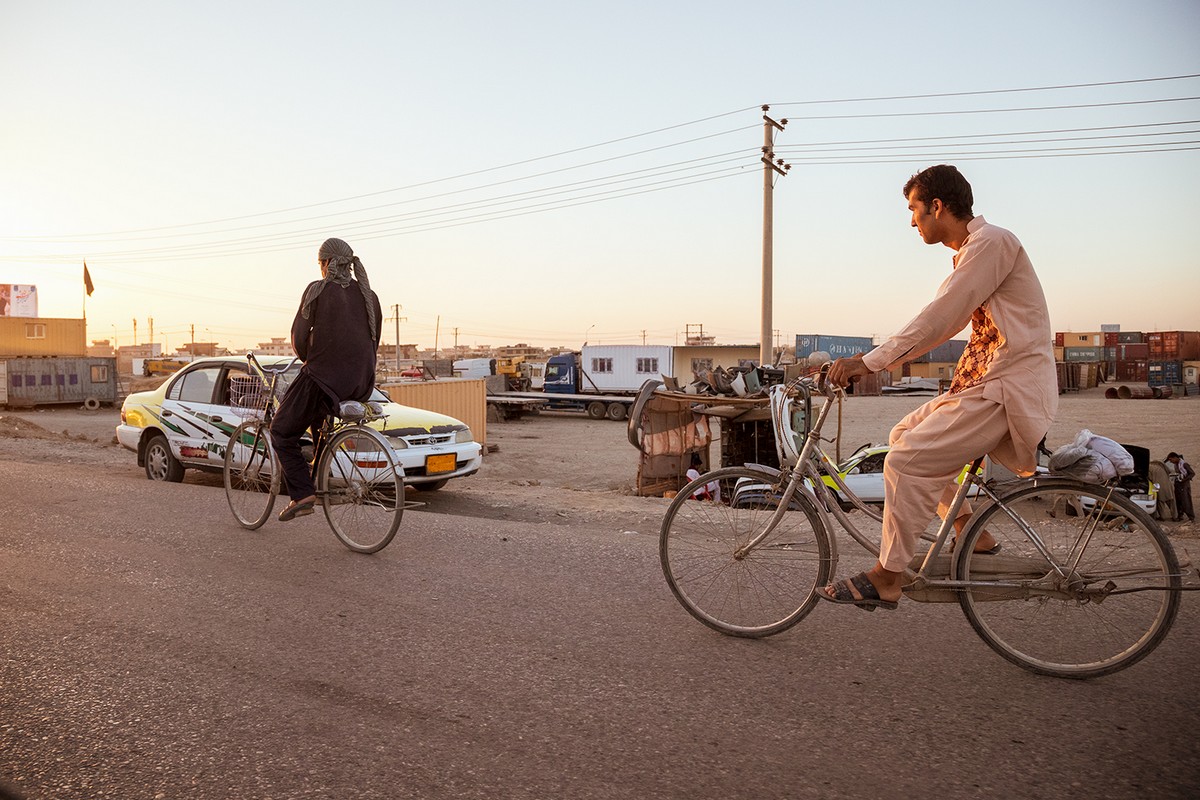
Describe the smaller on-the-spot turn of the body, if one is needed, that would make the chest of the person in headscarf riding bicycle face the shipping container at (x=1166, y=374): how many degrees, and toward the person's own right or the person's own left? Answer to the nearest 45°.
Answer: approximately 90° to the person's own right

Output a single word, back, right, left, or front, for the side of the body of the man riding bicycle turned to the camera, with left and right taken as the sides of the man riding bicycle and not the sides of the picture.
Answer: left

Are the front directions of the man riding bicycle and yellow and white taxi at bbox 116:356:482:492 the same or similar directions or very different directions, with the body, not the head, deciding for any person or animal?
very different directions

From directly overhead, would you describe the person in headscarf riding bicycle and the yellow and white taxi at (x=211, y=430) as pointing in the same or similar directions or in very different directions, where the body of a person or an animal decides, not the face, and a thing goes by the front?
very different directions

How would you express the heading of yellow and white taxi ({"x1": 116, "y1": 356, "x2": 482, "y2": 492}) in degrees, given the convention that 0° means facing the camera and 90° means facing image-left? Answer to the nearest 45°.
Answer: approximately 315°

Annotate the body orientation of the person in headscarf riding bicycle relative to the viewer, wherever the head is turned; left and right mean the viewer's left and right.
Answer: facing away from the viewer and to the left of the viewer

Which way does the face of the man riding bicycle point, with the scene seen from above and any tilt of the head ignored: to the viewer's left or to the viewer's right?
to the viewer's left

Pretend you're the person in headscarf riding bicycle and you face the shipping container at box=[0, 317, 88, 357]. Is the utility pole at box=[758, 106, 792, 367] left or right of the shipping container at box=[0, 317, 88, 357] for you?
right

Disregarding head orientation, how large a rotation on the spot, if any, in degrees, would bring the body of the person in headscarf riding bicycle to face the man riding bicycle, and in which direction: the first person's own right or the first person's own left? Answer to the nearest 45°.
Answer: approximately 180°

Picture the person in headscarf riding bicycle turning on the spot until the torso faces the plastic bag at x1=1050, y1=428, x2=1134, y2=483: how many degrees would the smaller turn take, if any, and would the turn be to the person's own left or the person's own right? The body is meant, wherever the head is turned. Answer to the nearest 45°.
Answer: approximately 180°

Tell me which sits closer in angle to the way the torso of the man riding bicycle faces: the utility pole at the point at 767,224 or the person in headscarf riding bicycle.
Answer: the person in headscarf riding bicycle

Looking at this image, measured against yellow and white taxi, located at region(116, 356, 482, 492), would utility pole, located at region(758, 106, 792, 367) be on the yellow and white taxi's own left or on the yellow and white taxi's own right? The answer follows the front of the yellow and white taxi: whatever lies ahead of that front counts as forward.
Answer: on the yellow and white taxi's own left
